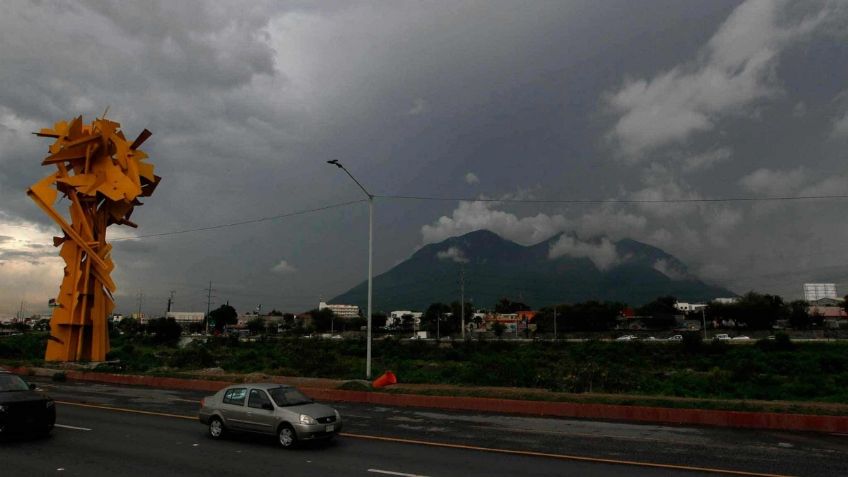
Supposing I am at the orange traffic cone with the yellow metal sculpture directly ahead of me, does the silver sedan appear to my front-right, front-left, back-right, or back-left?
back-left

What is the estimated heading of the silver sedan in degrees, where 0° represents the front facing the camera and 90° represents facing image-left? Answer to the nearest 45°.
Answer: approximately 315°

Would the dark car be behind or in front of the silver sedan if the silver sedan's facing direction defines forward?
behind

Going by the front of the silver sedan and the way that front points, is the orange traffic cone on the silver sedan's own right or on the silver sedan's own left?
on the silver sedan's own left

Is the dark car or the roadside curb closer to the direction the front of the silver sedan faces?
the roadside curb

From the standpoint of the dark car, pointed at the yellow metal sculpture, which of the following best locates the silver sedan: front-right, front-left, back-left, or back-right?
back-right

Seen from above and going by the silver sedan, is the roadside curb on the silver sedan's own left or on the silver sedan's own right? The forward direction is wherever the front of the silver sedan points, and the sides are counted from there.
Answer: on the silver sedan's own left

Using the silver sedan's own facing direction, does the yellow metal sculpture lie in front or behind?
behind
